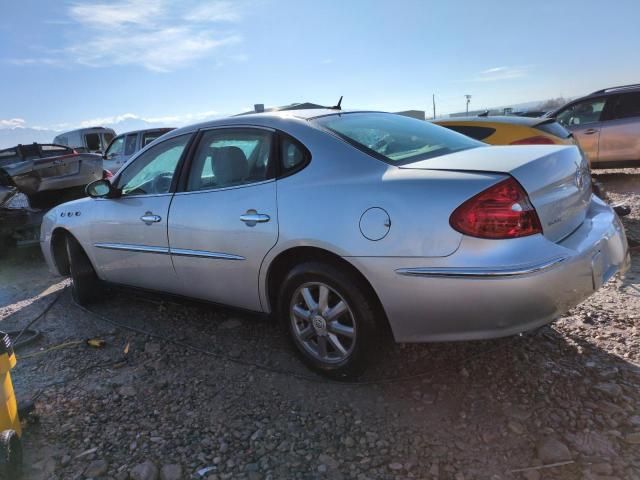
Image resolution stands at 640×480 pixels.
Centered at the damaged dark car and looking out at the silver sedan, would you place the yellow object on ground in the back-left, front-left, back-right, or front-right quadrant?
front-right

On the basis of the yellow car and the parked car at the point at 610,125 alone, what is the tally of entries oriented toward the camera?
0

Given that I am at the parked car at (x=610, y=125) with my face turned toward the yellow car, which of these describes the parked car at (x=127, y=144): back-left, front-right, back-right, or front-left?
front-right

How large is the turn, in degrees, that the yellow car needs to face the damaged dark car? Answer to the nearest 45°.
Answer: approximately 45° to its left

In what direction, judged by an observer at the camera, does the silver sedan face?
facing away from the viewer and to the left of the viewer

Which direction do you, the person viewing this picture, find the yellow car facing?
facing away from the viewer and to the left of the viewer

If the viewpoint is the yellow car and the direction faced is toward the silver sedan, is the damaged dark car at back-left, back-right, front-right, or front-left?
front-right

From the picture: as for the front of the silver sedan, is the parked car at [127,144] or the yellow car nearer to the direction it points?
the parked car

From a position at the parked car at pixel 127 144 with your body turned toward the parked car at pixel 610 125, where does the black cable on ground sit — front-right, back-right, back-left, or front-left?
front-right
